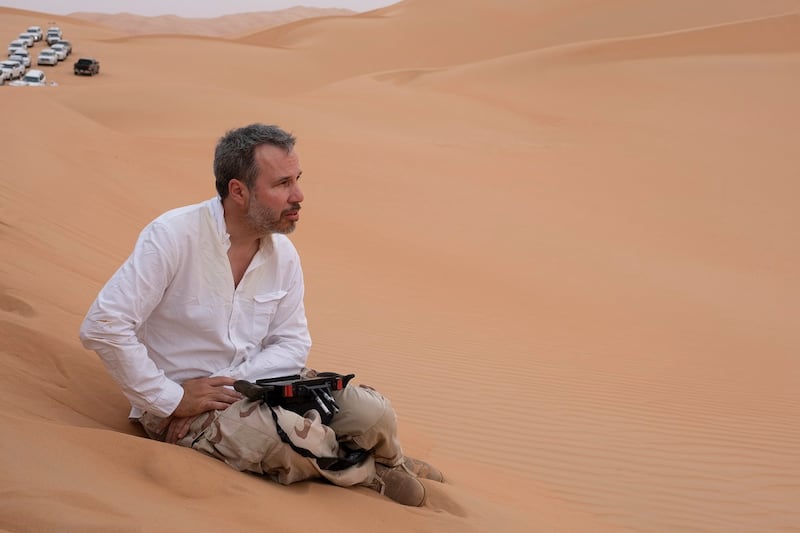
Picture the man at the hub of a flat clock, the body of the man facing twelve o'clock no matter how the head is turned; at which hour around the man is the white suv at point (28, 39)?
The white suv is roughly at 7 o'clock from the man.

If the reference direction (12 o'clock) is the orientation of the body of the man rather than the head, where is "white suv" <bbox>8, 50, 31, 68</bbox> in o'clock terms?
The white suv is roughly at 7 o'clock from the man.

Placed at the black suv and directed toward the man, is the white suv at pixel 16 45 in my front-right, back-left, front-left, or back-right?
back-right

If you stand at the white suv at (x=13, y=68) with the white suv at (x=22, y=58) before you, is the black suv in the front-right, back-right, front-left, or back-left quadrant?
front-right

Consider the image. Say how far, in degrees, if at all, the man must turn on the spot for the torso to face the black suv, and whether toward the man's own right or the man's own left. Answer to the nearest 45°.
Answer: approximately 135° to the man's own left

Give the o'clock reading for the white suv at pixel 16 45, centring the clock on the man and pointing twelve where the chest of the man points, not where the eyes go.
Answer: The white suv is roughly at 7 o'clock from the man.

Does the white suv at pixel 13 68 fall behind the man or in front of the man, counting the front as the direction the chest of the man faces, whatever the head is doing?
behind
